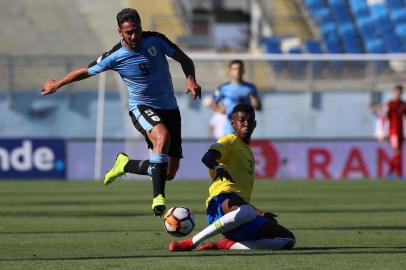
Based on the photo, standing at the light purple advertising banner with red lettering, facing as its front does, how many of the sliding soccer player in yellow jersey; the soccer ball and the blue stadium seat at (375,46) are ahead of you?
2

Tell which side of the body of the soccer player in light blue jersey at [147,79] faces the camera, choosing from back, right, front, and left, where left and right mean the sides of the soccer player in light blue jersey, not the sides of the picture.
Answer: front

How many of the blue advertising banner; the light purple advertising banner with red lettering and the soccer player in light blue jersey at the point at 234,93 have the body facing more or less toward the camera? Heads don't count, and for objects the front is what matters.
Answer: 3

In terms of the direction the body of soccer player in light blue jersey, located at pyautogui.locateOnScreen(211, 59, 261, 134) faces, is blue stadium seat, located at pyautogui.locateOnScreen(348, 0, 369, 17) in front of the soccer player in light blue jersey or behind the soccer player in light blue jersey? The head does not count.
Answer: behind

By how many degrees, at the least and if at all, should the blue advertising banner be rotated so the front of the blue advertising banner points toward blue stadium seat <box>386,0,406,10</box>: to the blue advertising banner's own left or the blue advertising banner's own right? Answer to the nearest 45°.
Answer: approximately 90° to the blue advertising banner's own left

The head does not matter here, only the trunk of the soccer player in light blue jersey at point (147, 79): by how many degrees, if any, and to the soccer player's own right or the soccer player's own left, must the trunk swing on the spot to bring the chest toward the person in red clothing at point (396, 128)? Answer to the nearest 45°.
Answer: approximately 135° to the soccer player's own left

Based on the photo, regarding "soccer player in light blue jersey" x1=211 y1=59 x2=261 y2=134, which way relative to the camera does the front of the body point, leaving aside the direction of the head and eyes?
toward the camera
